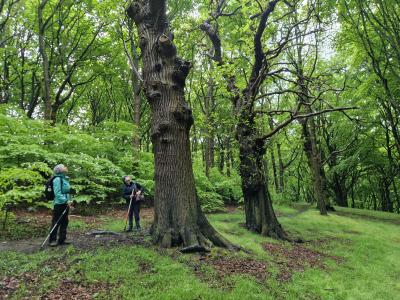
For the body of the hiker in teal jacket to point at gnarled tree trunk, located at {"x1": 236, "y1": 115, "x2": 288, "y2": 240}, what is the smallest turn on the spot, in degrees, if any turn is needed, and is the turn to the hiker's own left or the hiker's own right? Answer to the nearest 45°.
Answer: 0° — they already face it

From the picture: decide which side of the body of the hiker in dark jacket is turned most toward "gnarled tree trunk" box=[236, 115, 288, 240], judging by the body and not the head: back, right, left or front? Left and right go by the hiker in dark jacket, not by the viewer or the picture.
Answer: left

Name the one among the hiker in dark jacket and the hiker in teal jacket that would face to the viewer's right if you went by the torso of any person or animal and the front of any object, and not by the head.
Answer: the hiker in teal jacket

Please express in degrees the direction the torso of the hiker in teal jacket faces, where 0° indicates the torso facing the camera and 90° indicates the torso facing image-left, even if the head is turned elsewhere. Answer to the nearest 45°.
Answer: approximately 270°

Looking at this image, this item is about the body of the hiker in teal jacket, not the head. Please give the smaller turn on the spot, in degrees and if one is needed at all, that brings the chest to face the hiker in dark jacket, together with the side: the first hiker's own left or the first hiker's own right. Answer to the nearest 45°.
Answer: approximately 45° to the first hiker's own left

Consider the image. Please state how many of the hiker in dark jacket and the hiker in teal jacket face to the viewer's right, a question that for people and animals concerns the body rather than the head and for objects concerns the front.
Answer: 1
